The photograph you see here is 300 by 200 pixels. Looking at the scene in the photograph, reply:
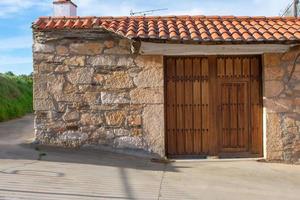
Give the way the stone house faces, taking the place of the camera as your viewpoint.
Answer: facing the viewer
